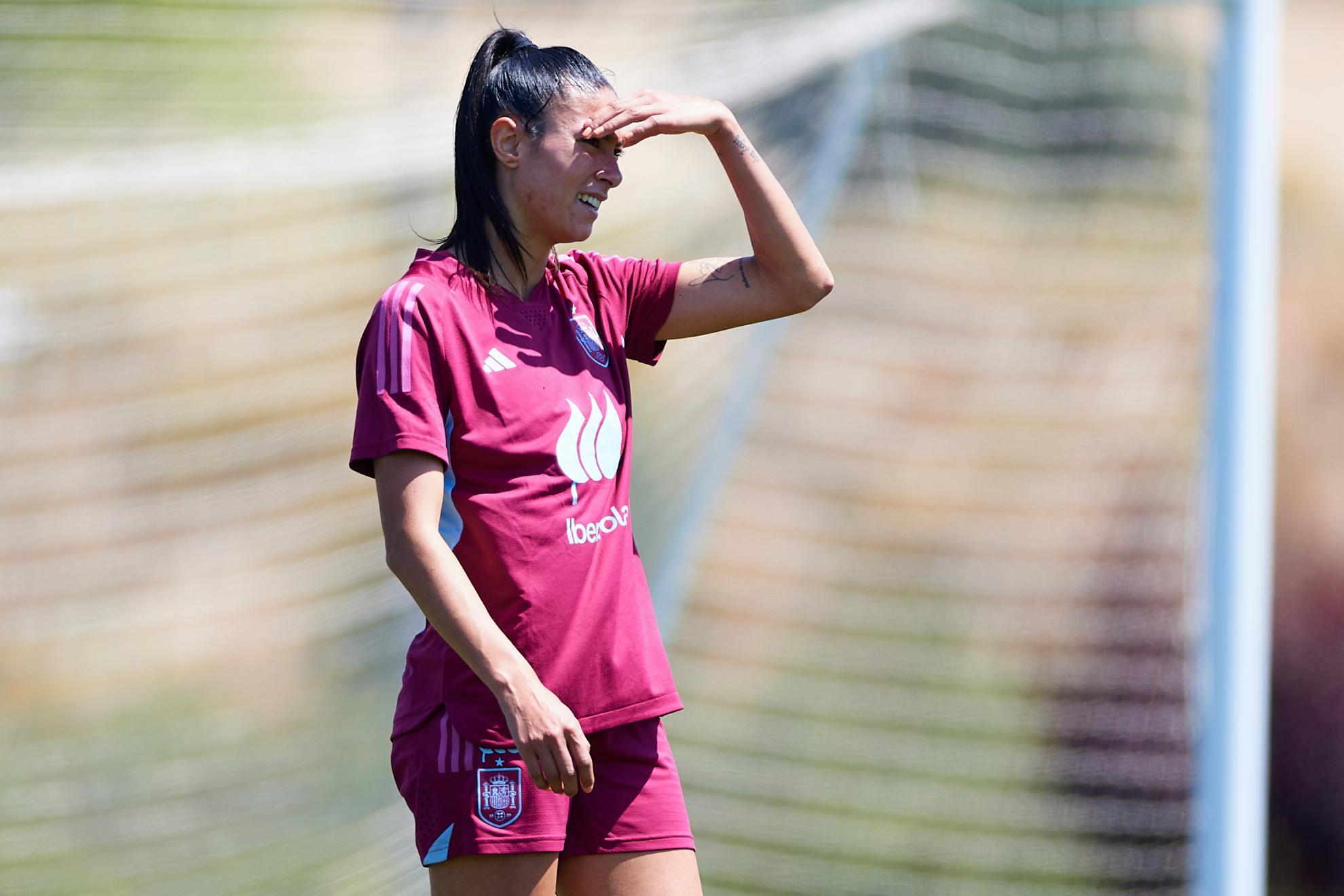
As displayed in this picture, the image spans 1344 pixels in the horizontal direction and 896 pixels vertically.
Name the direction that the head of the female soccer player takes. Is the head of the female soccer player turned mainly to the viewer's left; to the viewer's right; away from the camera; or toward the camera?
to the viewer's right

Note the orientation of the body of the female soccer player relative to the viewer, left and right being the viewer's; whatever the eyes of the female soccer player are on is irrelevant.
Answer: facing the viewer and to the right of the viewer
